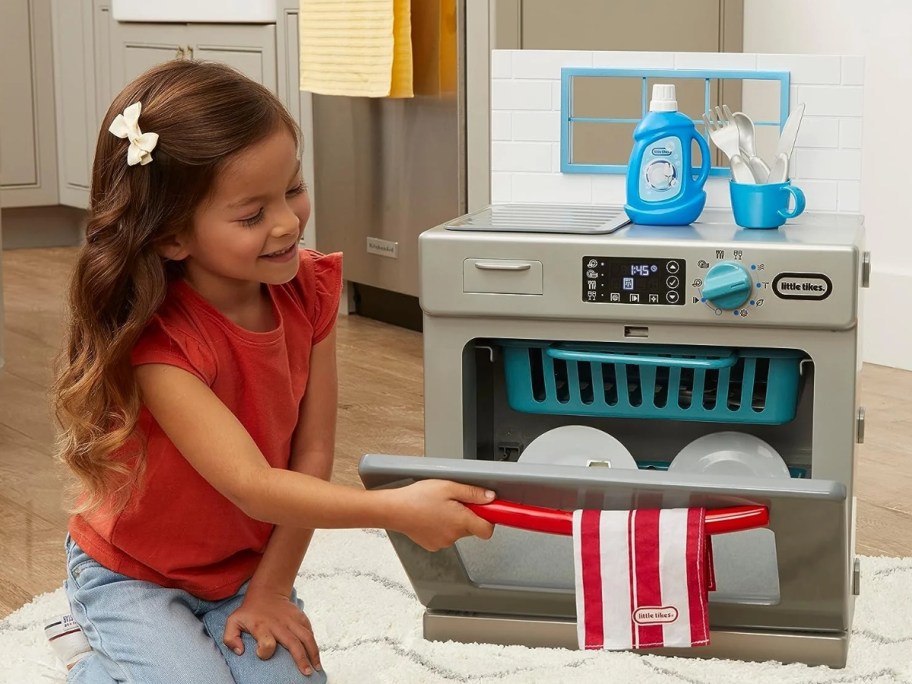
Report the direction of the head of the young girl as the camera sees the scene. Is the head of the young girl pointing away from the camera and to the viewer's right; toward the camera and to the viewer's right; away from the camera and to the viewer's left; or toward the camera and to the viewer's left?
toward the camera and to the viewer's right

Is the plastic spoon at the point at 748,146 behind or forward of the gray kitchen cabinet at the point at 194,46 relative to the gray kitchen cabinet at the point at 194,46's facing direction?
forward

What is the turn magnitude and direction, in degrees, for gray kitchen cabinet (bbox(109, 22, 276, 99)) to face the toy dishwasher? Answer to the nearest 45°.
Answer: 0° — it already faces it

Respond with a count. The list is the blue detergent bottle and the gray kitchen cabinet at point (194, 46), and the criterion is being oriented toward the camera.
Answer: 2

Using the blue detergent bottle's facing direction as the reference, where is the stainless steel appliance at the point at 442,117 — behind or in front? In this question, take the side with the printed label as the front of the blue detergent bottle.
behind

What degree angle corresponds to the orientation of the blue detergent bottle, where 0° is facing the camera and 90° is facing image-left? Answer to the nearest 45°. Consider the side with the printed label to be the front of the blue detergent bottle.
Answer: approximately 0°

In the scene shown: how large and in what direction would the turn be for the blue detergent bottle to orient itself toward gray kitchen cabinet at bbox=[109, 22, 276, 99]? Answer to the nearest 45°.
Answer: approximately 135° to its right

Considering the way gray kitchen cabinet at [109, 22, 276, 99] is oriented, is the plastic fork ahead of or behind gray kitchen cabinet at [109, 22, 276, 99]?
ahead
